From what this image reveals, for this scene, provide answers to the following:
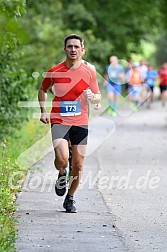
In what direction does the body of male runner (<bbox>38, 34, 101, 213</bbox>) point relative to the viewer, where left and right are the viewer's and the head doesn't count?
facing the viewer

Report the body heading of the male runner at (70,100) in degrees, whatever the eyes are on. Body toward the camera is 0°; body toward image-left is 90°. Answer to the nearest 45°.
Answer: approximately 0°
